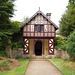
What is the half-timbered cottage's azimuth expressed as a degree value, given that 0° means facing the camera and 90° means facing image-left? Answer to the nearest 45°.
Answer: approximately 0°

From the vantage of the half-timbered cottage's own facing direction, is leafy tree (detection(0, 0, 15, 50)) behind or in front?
in front
